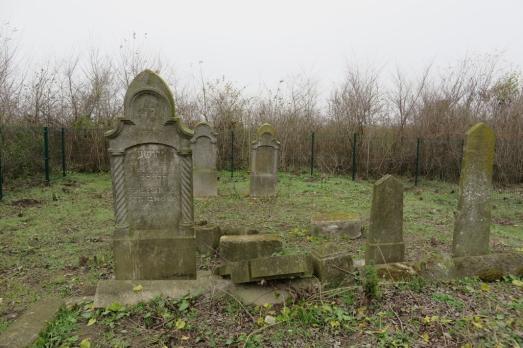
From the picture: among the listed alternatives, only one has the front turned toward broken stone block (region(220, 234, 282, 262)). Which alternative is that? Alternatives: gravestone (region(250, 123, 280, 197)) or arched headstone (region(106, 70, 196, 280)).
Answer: the gravestone

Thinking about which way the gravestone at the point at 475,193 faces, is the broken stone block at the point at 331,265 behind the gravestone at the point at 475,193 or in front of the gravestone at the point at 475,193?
in front

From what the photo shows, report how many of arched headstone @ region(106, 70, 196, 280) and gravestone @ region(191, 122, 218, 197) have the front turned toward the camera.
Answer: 2

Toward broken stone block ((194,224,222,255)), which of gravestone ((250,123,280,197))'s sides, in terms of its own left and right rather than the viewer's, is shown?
front

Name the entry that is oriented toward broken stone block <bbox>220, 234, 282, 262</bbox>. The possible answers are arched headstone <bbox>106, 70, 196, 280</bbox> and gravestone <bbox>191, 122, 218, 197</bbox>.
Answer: the gravestone

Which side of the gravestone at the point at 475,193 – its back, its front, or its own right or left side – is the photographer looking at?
front

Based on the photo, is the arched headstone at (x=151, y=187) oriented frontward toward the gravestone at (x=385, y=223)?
no

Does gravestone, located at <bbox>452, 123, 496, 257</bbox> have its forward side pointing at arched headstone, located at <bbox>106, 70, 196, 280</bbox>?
no

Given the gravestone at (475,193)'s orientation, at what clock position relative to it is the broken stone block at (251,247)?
The broken stone block is roughly at 2 o'clock from the gravestone.

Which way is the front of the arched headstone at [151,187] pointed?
toward the camera

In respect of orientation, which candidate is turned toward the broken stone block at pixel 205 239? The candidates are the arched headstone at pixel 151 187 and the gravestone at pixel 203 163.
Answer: the gravestone

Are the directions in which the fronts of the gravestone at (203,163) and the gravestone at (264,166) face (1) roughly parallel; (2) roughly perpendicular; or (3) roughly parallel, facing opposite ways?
roughly parallel

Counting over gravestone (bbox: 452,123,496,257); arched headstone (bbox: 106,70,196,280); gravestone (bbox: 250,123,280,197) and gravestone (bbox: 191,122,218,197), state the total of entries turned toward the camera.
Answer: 4

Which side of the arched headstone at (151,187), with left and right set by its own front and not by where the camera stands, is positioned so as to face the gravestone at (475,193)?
left

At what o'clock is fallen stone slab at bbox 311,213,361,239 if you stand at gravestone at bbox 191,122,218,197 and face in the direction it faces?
The fallen stone slab is roughly at 11 o'clock from the gravestone.

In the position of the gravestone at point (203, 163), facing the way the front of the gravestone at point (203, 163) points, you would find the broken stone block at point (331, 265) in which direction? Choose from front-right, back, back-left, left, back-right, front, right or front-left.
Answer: front

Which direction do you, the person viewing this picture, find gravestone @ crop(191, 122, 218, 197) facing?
facing the viewer

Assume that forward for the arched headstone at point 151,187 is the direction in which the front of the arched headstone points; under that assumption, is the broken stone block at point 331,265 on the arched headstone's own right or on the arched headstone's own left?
on the arched headstone's own left

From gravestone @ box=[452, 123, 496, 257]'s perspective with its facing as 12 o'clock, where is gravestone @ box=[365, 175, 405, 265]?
gravestone @ box=[365, 175, 405, 265] is roughly at 2 o'clock from gravestone @ box=[452, 123, 496, 257].
